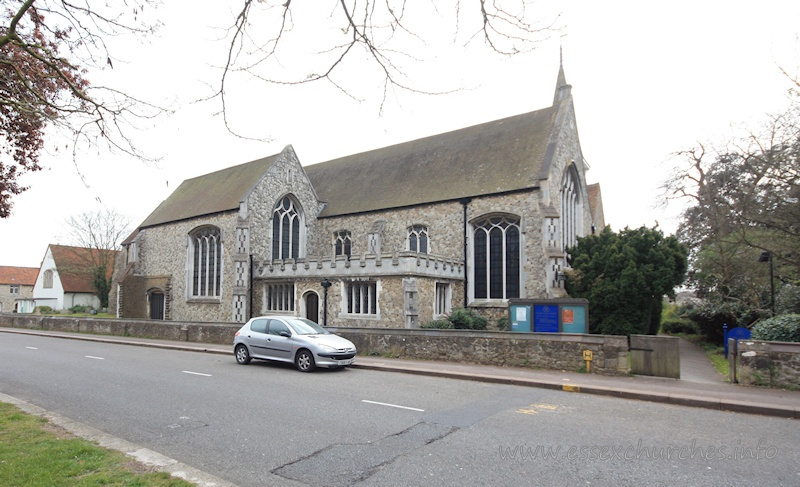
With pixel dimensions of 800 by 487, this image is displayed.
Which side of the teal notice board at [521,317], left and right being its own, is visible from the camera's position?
front

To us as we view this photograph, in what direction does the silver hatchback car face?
facing the viewer and to the right of the viewer

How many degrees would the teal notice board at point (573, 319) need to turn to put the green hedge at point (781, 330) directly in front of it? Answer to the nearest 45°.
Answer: approximately 90° to its left

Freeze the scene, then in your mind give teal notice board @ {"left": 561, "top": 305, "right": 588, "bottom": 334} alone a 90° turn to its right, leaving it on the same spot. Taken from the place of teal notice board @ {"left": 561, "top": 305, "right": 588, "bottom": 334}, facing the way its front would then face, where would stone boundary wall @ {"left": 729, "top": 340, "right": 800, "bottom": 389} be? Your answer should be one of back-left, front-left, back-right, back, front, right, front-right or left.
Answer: back-left

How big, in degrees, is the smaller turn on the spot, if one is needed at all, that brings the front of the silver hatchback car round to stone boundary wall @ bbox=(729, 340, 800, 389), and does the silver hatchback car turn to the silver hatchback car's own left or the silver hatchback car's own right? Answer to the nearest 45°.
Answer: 0° — it already faces it

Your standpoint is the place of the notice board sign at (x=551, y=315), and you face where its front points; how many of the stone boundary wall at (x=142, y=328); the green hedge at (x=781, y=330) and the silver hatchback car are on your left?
1

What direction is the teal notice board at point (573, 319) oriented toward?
toward the camera

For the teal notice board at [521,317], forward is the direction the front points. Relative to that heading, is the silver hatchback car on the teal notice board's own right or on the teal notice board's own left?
on the teal notice board's own right

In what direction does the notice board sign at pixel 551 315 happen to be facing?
toward the camera

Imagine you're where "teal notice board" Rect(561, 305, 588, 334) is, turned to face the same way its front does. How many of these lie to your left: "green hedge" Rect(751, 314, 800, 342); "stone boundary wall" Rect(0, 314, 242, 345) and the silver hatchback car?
1

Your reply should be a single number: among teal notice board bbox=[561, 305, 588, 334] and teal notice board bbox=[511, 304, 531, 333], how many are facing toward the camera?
2

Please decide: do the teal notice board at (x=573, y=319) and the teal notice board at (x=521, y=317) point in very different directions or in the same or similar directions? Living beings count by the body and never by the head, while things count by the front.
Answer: same or similar directions

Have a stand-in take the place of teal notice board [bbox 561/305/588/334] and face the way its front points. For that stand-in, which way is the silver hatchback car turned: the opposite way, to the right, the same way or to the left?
to the left

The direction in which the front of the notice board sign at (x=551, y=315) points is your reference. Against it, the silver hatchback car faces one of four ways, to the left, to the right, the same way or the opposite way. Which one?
to the left

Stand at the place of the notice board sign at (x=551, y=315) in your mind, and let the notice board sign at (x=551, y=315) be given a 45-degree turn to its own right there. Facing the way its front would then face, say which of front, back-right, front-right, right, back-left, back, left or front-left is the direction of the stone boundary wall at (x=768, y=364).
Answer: left
